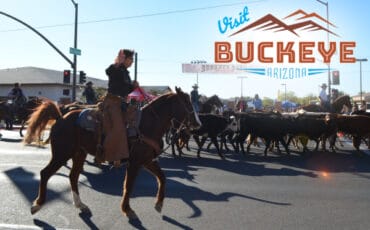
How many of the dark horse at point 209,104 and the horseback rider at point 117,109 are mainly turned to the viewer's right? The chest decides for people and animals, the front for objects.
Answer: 2

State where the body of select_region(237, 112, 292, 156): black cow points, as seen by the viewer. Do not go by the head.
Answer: to the viewer's right

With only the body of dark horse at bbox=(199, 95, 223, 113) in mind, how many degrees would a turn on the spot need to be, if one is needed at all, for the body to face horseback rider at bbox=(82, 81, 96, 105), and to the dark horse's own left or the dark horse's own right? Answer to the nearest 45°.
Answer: approximately 135° to the dark horse's own right

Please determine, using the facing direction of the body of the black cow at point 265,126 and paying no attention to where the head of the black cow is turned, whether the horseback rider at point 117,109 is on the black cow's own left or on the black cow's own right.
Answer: on the black cow's own right

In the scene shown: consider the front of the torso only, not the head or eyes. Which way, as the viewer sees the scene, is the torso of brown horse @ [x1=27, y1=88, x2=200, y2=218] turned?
to the viewer's right

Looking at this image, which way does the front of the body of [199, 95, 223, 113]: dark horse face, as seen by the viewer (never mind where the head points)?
to the viewer's right

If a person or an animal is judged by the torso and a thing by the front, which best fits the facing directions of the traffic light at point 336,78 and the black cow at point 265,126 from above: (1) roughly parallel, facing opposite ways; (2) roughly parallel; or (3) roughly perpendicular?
roughly perpendicular

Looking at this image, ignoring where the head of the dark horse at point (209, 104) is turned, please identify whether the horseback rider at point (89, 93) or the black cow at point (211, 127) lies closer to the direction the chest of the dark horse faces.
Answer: the black cow
